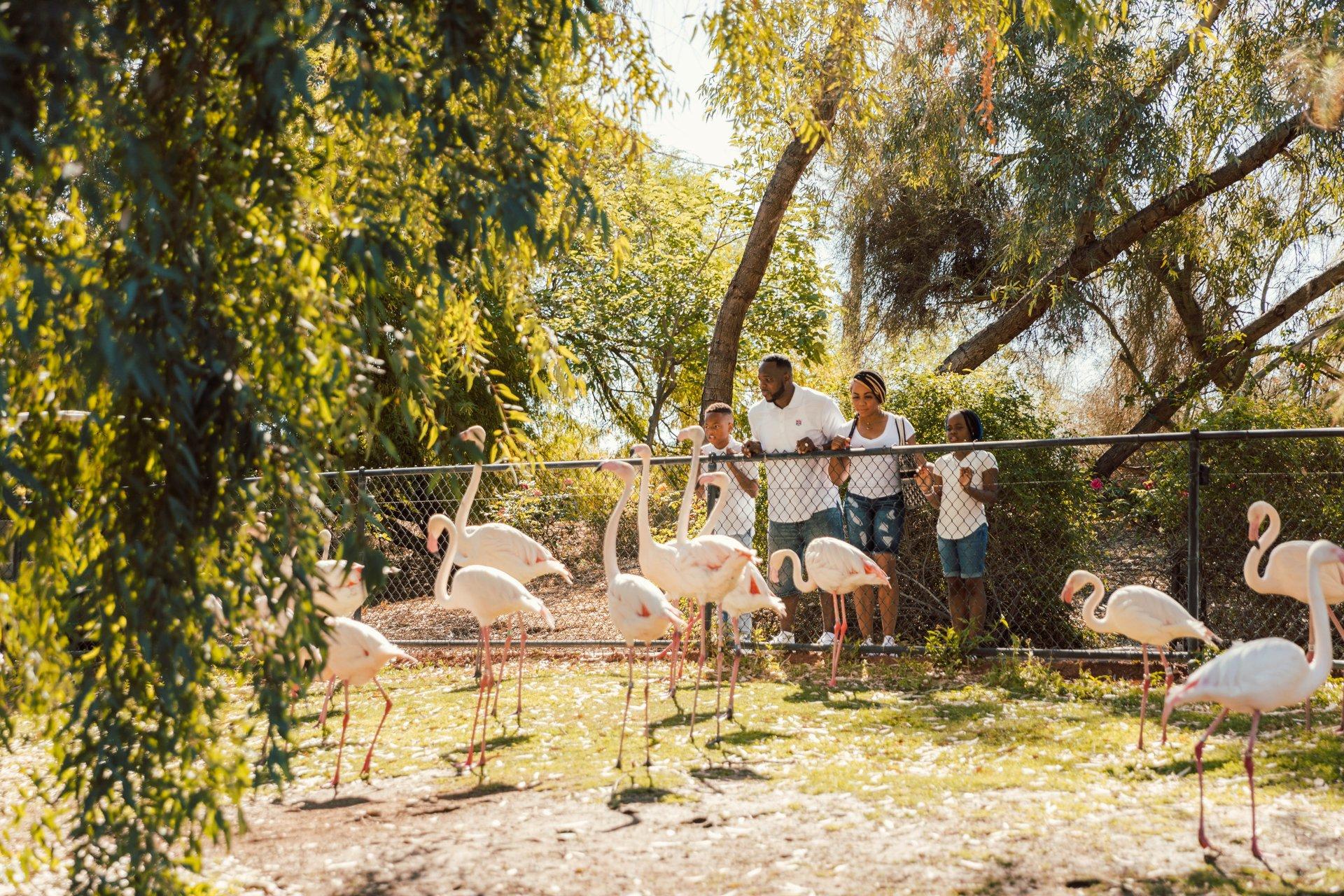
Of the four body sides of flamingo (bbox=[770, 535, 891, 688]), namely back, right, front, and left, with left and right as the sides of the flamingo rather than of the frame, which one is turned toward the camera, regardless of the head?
left

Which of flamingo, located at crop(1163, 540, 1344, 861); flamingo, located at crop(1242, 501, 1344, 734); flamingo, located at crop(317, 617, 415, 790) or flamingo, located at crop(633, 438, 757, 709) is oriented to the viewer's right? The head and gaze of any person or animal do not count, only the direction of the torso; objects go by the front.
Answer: flamingo, located at crop(1163, 540, 1344, 861)

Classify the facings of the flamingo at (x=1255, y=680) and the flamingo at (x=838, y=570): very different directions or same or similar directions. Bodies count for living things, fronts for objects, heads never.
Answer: very different directions

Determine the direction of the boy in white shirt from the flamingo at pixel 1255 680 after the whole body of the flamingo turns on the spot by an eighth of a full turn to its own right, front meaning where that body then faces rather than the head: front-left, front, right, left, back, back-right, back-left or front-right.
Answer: back

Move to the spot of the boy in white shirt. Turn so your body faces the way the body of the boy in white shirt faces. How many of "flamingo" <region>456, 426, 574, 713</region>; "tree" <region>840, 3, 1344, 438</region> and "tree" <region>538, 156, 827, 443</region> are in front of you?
1

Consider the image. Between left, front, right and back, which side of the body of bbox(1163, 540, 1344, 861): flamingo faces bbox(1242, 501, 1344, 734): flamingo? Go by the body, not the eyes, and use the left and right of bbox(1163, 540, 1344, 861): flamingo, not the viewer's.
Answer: left

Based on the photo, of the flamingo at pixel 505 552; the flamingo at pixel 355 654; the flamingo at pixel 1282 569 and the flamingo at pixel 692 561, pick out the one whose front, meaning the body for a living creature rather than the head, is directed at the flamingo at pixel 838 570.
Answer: the flamingo at pixel 1282 569

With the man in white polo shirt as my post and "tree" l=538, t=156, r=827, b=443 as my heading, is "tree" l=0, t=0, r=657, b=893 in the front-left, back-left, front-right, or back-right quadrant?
back-left

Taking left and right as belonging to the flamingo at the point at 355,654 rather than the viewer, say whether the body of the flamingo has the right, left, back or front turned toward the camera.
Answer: left

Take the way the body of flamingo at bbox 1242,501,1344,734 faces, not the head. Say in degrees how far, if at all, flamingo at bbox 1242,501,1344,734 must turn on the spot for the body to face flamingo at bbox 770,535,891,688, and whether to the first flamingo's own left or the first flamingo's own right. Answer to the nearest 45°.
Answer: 0° — it already faces it

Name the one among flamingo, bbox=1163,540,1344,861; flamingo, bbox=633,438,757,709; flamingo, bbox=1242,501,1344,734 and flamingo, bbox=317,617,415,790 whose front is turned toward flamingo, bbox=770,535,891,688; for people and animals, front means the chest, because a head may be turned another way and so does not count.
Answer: flamingo, bbox=1242,501,1344,734

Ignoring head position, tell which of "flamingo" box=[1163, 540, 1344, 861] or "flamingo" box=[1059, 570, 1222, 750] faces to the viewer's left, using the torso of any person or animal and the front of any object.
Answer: "flamingo" box=[1059, 570, 1222, 750]

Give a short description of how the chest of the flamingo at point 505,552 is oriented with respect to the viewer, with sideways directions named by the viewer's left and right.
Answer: facing to the left of the viewer

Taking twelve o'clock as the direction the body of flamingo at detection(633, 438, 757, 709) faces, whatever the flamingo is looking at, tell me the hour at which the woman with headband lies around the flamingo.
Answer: The woman with headband is roughly at 4 o'clock from the flamingo.
